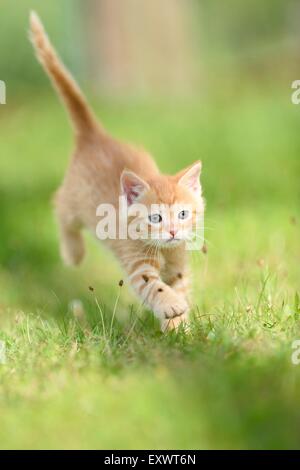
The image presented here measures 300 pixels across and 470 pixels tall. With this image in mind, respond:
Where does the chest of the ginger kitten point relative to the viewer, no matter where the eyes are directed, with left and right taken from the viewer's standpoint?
facing the viewer and to the right of the viewer
